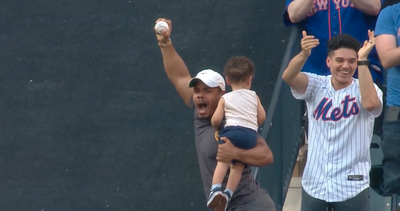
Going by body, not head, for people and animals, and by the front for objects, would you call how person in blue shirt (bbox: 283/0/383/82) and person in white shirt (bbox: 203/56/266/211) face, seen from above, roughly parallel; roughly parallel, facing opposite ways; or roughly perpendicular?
roughly parallel, facing opposite ways

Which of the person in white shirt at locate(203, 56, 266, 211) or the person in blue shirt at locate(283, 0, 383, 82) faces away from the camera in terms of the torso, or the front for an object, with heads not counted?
the person in white shirt

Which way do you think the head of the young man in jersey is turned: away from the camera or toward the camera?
toward the camera

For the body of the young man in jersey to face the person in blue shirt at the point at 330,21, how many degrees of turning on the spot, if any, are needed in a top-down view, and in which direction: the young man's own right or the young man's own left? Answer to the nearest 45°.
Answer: approximately 180°

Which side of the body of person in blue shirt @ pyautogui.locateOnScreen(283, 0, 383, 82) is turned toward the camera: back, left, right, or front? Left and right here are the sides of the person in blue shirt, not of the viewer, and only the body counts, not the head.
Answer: front

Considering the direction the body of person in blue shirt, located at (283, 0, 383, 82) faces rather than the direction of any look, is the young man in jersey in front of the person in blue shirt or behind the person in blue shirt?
in front

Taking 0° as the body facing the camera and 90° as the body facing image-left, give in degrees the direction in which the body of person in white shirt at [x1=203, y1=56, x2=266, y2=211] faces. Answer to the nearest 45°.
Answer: approximately 180°

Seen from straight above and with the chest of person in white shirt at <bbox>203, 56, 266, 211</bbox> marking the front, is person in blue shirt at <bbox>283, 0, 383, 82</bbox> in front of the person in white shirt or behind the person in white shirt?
in front

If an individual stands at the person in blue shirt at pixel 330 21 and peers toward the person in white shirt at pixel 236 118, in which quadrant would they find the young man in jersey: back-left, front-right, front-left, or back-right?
front-left

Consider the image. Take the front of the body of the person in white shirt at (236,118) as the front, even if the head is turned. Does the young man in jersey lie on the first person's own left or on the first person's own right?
on the first person's own right

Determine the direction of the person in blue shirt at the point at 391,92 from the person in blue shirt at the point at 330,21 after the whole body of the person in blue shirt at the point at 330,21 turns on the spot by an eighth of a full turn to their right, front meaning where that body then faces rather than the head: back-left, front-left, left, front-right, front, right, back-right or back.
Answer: left

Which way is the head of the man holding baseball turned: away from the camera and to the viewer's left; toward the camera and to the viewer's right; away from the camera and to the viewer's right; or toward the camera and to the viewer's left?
toward the camera and to the viewer's left

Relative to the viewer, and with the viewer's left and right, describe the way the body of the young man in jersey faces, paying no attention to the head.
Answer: facing the viewer

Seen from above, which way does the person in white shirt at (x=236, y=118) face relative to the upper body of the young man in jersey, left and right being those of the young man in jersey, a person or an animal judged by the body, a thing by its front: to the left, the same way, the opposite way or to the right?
the opposite way
